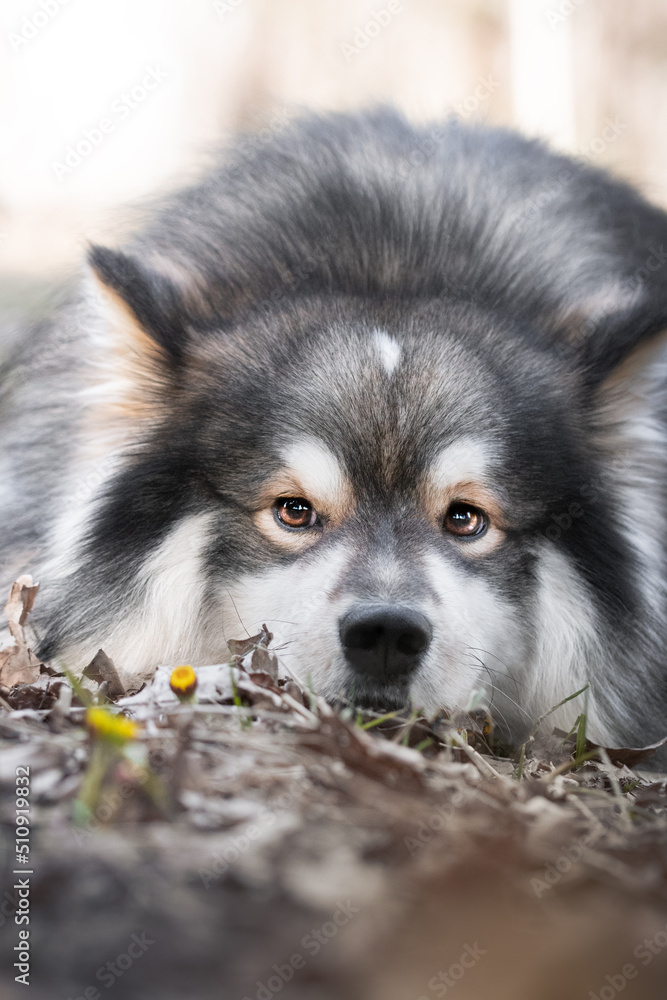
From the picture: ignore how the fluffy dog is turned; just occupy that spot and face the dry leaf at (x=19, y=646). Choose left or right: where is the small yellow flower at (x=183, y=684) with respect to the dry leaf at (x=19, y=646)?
left

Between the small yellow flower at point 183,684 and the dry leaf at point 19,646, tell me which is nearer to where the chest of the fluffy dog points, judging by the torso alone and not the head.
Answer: the small yellow flower

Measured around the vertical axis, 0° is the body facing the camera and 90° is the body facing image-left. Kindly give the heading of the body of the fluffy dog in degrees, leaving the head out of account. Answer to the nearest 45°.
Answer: approximately 0°

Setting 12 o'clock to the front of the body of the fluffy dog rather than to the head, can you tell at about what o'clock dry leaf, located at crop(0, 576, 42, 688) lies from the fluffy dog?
The dry leaf is roughly at 2 o'clock from the fluffy dog.

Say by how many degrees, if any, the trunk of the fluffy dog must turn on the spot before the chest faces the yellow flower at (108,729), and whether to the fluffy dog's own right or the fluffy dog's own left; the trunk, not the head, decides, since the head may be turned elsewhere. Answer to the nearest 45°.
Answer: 0° — it already faces it

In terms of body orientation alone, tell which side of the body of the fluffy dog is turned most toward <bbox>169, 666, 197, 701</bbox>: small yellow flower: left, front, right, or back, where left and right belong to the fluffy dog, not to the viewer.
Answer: front
